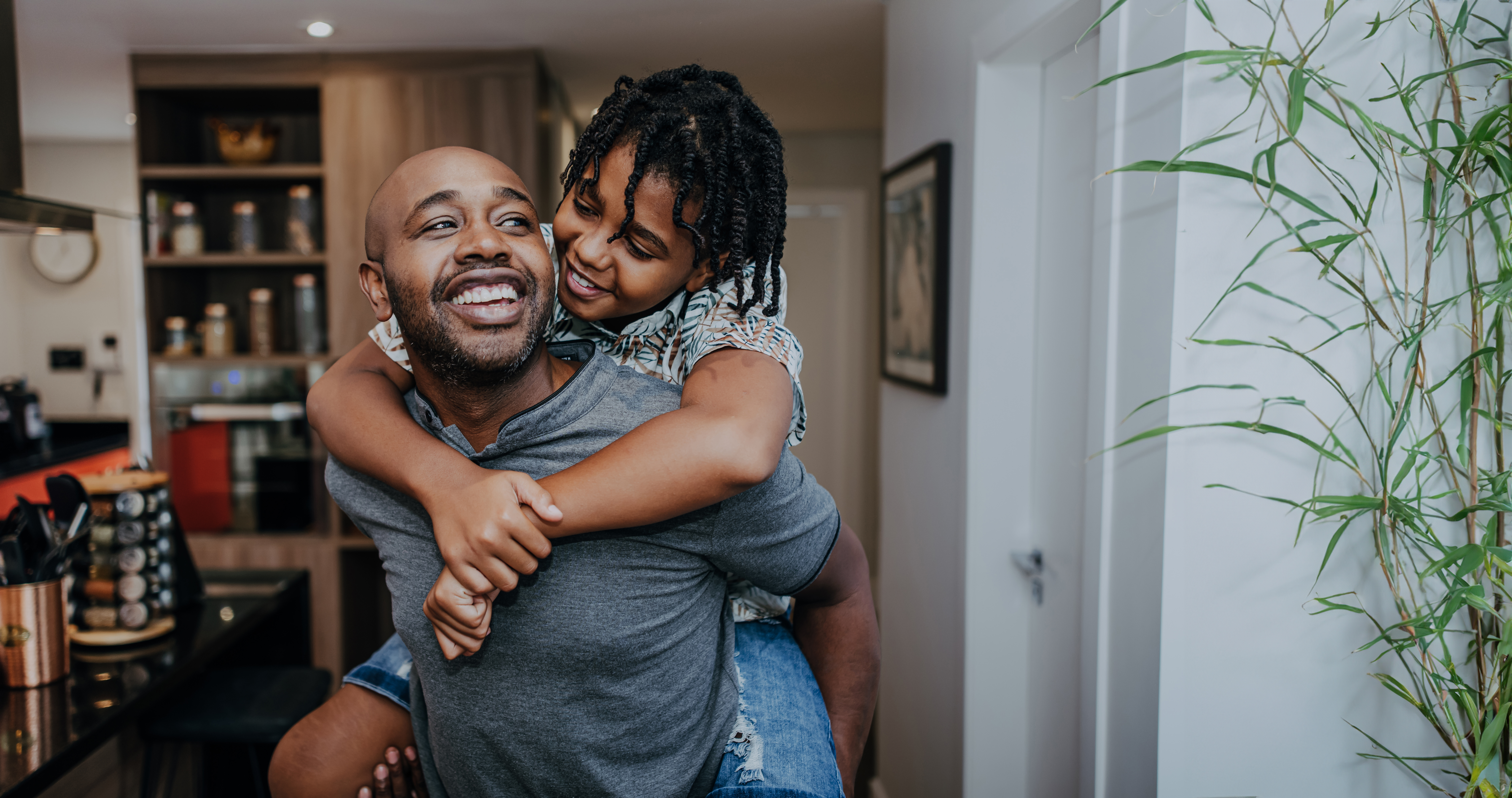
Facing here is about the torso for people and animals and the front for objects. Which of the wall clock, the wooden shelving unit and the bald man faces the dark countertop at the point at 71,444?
the wall clock

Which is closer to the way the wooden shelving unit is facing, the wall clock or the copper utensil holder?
the copper utensil holder

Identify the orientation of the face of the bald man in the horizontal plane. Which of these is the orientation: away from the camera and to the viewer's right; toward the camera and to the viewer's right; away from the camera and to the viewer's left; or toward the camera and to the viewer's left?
toward the camera and to the viewer's right

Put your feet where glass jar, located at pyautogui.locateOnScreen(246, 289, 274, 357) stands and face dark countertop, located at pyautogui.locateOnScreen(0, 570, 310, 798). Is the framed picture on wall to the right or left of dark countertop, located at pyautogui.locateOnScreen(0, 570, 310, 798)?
left

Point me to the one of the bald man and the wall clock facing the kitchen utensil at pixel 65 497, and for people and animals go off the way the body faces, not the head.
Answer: the wall clock

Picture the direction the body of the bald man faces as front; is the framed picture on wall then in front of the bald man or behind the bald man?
behind

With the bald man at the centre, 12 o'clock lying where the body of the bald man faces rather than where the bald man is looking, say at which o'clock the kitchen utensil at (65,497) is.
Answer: The kitchen utensil is roughly at 3 o'clock from the bald man.

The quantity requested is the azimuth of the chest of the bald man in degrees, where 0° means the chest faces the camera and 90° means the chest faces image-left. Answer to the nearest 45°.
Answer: approximately 45°
